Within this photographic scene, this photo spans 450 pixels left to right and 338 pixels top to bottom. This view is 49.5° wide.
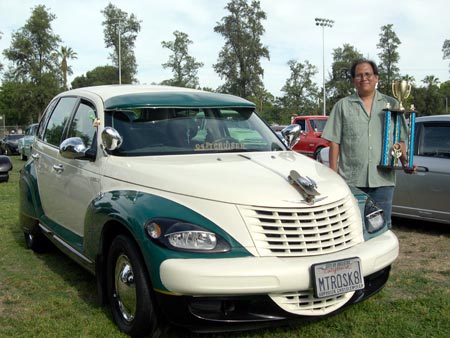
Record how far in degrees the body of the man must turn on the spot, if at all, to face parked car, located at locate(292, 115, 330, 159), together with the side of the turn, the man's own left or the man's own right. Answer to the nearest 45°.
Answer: approximately 180°

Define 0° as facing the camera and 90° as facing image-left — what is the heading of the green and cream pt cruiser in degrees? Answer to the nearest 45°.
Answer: approximately 315°

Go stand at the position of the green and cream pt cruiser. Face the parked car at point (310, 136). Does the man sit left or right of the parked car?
right

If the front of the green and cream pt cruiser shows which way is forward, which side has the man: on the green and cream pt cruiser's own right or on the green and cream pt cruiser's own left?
on the green and cream pt cruiser's own left

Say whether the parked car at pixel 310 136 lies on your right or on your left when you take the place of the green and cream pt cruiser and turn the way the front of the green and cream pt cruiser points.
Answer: on your left

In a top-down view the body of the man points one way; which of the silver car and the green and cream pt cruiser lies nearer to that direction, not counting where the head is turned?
the green and cream pt cruiser
